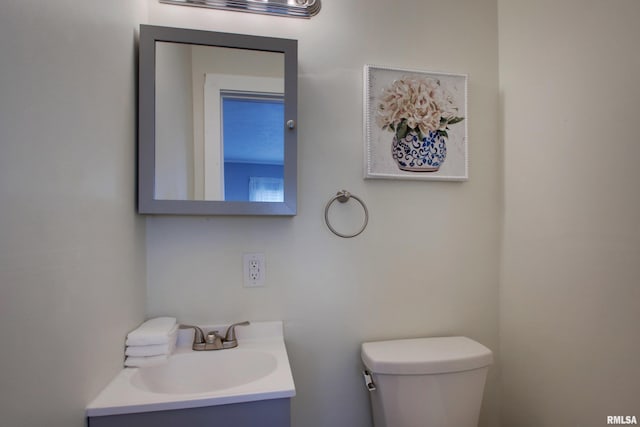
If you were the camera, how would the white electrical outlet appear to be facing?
facing the viewer

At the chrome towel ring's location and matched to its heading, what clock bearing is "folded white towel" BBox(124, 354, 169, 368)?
The folded white towel is roughly at 2 o'clock from the chrome towel ring.

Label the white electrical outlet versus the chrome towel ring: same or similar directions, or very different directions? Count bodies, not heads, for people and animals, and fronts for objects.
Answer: same or similar directions

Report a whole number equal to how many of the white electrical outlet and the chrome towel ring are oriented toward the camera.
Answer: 2

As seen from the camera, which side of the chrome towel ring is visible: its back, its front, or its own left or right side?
front

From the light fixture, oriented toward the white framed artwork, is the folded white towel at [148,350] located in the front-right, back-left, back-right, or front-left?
back-right

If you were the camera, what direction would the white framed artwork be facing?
facing the viewer and to the right of the viewer

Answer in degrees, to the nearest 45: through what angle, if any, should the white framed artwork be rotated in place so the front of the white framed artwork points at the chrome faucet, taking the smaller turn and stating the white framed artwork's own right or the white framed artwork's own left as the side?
approximately 90° to the white framed artwork's own right
